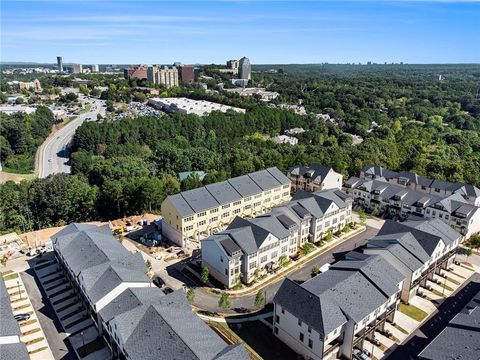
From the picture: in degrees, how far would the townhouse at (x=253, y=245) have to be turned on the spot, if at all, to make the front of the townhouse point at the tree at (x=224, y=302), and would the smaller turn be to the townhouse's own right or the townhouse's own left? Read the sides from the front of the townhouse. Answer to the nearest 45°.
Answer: approximately 45° to the townhouse's own right

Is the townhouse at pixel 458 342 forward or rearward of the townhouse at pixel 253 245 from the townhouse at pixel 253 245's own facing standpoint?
forward

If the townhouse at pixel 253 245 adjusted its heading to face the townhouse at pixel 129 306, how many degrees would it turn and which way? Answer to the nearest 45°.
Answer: approximately 90° to its right

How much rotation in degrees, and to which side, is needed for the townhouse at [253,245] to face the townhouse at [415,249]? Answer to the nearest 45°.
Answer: approximately 45° to its left

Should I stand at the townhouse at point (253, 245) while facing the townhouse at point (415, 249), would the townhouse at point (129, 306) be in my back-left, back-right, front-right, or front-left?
back-right

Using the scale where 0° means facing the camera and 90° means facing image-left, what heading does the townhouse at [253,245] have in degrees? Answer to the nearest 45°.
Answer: approximately 315°

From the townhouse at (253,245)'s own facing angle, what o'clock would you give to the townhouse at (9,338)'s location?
the townhouse at (9,338) is roughly at 3 o'clock from the townhouse at (253,245).

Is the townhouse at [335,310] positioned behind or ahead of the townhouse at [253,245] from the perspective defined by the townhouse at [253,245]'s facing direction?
ahead

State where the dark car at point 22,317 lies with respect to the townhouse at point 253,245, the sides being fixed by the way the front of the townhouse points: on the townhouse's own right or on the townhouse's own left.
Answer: on the townhouse's own right
